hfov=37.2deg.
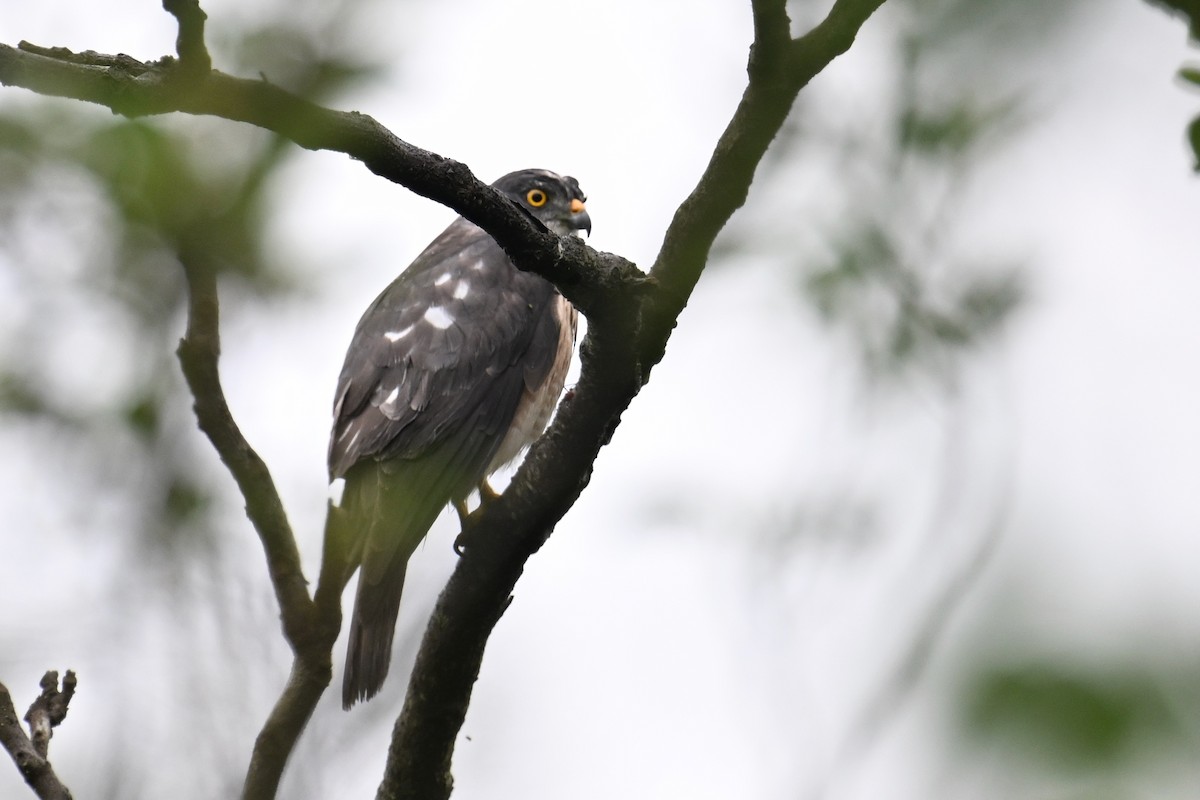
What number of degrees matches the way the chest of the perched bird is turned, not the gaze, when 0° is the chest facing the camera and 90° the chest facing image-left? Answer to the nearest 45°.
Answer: approximately 225°

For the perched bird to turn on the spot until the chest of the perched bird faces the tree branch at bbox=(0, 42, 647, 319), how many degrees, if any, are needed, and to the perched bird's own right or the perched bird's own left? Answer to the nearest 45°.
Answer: approximately 135° to the perched bird's own right
